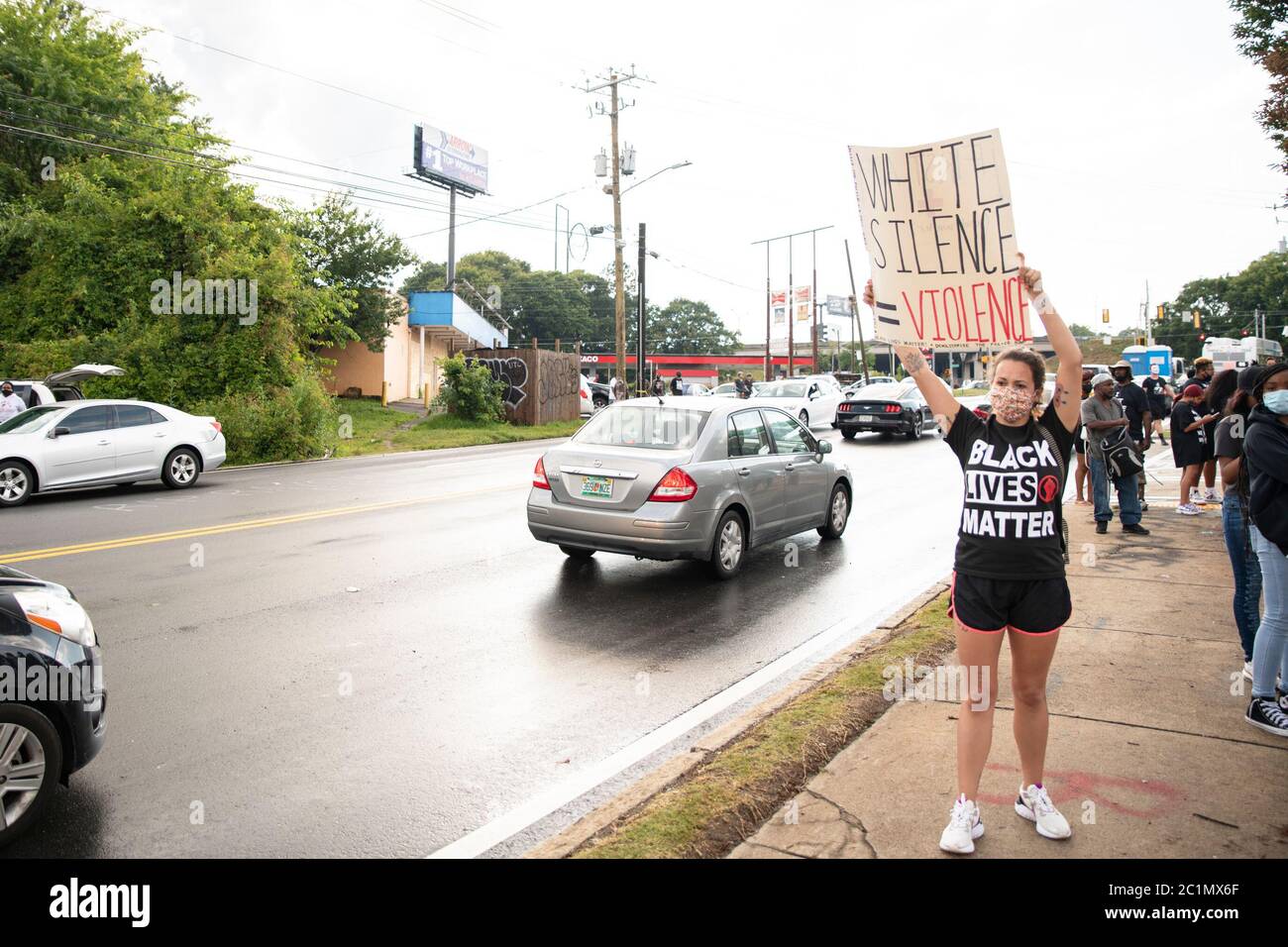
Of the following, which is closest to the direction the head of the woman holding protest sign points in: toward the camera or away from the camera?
toward the camera

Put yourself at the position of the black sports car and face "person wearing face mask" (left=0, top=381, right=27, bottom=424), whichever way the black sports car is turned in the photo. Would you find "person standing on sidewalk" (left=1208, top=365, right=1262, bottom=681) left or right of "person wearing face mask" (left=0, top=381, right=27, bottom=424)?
left

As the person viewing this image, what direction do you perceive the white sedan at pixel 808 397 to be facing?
facing the viewer and to the left of the viewer

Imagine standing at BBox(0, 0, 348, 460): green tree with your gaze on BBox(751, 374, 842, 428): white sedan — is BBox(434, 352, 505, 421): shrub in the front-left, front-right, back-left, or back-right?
front-left

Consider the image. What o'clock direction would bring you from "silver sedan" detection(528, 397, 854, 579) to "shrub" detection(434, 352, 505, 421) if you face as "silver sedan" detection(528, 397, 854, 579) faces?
The shrub is roughly at 10 o'clock from the silver sedan.

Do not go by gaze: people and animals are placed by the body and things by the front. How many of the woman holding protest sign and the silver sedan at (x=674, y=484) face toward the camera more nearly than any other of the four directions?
1

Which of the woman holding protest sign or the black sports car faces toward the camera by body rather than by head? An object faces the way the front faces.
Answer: the woman holding protest sign

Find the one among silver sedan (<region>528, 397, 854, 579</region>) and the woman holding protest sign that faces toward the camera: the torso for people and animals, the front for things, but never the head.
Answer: the woman holding protest sign

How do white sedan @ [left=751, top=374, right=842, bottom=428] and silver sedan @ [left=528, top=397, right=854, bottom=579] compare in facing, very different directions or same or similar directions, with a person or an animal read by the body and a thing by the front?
very different directions

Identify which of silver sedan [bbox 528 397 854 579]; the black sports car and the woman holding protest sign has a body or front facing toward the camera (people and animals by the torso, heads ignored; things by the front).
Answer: the woman holding protest sign

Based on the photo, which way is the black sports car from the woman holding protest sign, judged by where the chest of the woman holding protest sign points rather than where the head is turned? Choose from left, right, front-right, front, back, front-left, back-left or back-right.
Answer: back

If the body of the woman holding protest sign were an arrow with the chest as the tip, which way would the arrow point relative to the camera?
toward the camera
